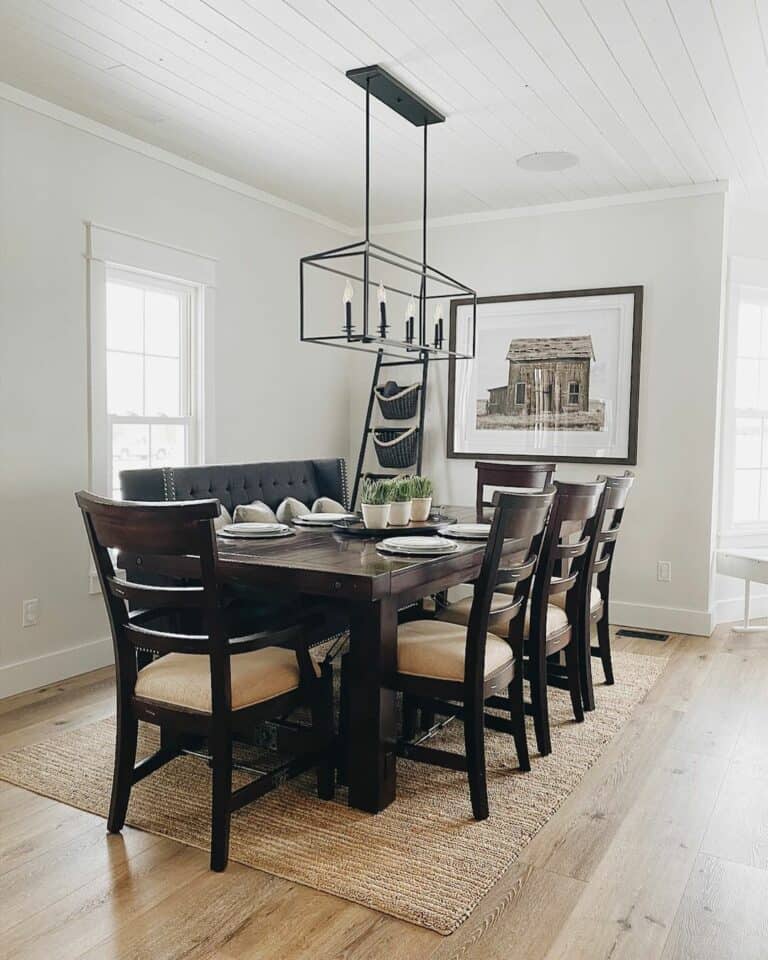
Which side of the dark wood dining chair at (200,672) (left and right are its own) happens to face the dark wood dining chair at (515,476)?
front

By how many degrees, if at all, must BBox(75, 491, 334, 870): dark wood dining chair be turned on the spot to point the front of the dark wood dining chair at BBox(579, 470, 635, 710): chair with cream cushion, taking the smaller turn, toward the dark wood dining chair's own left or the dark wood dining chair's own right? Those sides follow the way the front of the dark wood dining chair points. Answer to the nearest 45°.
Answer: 0° — it already faces it

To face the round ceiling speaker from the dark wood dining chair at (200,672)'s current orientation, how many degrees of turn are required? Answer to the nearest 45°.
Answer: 0° — it already faces it

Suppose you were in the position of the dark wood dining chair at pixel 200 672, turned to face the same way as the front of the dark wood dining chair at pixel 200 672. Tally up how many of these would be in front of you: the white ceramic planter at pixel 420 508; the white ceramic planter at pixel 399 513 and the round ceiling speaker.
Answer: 3

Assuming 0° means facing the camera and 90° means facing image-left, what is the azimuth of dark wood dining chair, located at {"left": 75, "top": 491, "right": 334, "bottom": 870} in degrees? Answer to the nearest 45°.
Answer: approximately 225°

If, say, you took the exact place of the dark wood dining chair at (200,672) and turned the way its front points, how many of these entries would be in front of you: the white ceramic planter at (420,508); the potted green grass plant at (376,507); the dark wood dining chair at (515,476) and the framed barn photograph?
4

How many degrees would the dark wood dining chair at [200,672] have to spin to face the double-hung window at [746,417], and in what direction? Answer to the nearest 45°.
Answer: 0° — it already faces it

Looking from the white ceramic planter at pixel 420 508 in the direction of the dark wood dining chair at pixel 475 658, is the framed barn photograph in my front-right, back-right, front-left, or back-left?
back-left

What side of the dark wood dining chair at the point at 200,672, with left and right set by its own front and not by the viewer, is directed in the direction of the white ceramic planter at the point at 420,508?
front

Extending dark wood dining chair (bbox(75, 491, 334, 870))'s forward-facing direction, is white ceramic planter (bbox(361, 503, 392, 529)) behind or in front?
in front

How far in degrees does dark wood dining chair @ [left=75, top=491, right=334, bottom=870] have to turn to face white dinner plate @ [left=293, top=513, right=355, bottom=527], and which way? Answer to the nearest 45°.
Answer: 0° — it already faces it

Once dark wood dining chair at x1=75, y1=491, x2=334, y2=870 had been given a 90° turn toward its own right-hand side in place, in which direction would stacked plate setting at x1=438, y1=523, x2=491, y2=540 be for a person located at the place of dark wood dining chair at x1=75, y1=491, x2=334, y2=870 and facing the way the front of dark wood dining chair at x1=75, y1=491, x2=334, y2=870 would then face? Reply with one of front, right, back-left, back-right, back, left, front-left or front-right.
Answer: left

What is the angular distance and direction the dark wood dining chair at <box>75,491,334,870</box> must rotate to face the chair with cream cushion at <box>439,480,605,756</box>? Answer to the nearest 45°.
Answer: approximately 45° to its right

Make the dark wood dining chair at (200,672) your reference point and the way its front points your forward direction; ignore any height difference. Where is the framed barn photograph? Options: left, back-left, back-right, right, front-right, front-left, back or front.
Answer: front

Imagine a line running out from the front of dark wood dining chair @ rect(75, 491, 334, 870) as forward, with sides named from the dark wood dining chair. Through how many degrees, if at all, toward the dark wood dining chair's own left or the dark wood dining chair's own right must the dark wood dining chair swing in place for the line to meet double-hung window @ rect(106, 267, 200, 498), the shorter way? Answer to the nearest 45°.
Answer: approximately 45° to the dark wood dining chair's own left
